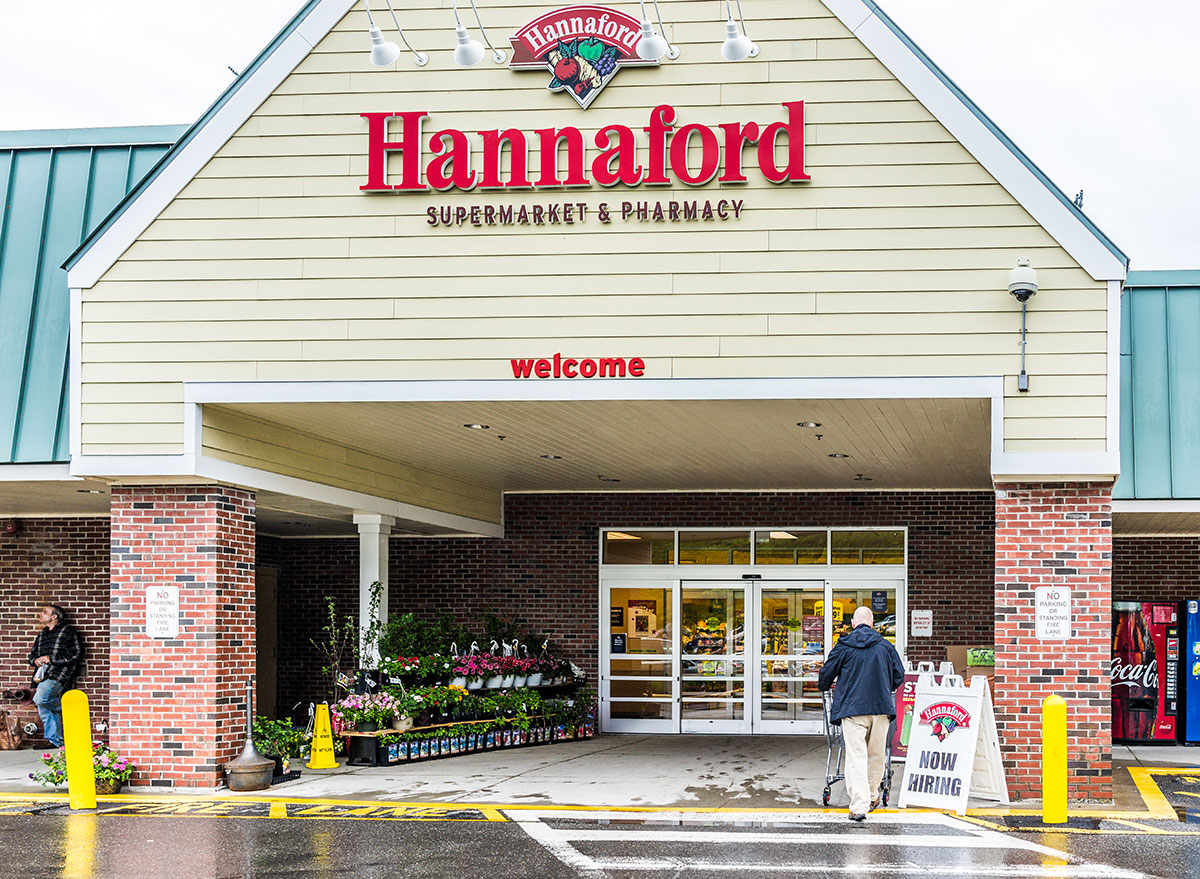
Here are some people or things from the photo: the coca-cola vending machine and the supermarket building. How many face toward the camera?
2

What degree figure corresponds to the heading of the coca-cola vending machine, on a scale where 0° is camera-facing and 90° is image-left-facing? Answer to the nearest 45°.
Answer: approximately 0°

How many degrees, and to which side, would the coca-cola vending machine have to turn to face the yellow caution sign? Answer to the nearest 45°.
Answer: approximately 45° to its right

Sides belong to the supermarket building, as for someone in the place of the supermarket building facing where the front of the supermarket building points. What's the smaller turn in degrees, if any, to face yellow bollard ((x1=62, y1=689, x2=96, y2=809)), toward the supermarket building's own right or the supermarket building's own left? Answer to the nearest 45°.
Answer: approximately 90° to the supermarket building's own right

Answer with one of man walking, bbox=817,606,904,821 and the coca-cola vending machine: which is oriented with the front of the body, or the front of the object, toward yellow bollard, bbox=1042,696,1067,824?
the coca-cola vending machine

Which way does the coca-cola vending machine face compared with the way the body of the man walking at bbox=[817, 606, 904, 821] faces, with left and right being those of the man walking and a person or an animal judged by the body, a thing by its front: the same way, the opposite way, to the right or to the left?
the opposite way

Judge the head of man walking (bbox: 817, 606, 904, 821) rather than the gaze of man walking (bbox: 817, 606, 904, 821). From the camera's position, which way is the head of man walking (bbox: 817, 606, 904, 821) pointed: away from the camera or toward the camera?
away from the camera

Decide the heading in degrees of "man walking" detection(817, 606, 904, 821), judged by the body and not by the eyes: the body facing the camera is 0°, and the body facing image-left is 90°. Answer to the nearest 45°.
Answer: approximately 180°

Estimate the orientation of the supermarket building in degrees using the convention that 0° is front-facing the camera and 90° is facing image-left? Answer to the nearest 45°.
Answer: approximately 0°

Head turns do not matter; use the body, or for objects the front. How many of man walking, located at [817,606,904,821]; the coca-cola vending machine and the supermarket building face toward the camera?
2

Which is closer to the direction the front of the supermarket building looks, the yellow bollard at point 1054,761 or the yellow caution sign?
the yellow bollard
